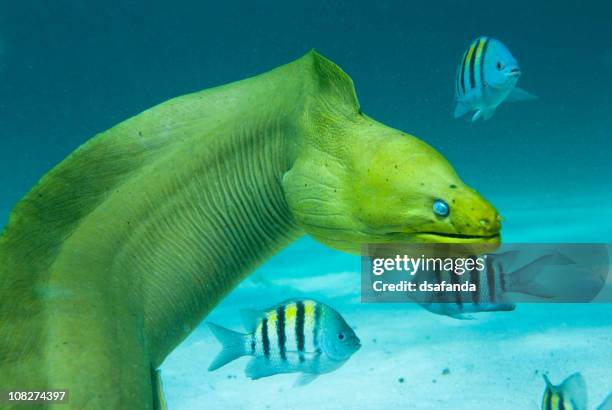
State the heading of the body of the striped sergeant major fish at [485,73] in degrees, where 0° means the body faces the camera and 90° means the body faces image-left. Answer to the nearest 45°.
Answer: approximately 315°

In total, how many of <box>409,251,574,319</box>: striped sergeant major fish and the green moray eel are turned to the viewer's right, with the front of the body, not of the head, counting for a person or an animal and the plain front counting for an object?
1

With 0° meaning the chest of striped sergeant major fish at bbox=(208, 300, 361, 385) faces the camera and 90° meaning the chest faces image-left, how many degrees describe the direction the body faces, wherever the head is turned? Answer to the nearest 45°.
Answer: approximately 270°

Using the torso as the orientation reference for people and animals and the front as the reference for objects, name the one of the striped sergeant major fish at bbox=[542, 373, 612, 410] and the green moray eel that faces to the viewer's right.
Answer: the green moray eel

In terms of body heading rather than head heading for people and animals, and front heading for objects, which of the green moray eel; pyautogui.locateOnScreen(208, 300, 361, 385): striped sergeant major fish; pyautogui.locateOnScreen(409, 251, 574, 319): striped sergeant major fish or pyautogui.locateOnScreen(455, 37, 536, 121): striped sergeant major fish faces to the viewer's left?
pyautogui.locateOnScreen(409, 251, 574, 319): striped sergeant major fish

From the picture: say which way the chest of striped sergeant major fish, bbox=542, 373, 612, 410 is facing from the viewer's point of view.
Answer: to the viewer's left

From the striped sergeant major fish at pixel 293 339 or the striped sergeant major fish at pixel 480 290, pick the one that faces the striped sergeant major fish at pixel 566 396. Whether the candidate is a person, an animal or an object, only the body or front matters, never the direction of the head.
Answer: the striped sergeant major fish at pixel 293 339

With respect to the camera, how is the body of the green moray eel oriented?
to the viewer's right

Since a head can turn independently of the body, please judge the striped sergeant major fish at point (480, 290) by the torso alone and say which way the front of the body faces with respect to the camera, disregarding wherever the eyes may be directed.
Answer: to the viewer's left
